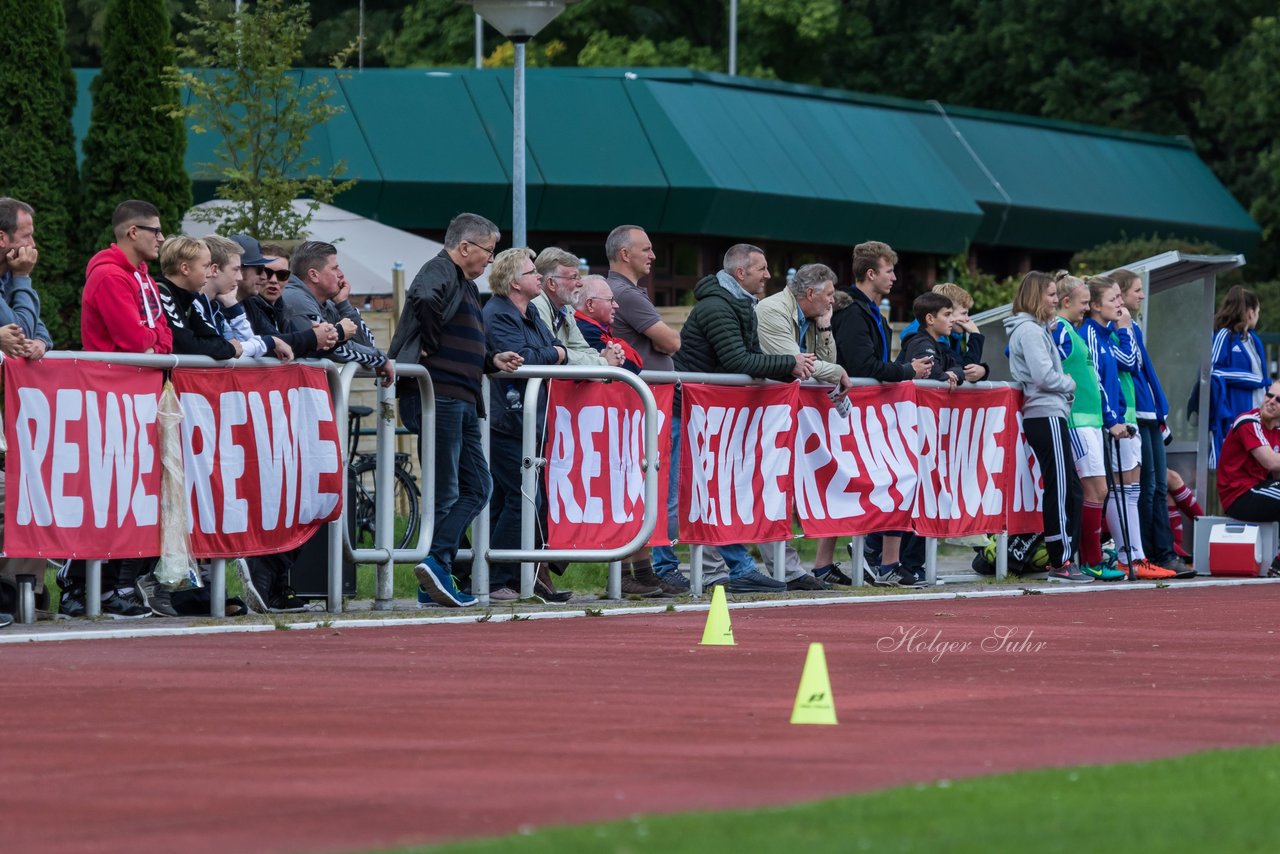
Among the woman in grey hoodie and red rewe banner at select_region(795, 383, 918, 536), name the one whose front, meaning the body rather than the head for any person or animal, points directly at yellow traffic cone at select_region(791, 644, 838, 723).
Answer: the red rewe banner

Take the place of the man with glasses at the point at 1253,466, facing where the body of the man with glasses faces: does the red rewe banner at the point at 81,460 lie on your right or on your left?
on your right

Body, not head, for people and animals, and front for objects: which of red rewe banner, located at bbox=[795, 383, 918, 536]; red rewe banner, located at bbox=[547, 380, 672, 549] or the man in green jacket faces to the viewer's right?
the man in green jacket

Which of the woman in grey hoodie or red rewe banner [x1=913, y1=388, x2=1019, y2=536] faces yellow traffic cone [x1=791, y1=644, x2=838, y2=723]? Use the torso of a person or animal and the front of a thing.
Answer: the red rewe banner

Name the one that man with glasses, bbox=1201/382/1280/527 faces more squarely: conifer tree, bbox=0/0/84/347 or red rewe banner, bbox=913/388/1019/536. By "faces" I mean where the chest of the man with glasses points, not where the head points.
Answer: the red rewe banner

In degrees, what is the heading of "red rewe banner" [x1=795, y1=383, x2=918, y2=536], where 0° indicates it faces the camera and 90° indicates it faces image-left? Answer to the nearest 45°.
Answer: approximately 0°

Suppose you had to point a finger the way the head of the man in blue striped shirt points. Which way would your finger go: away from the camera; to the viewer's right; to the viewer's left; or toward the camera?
to the viewer's right

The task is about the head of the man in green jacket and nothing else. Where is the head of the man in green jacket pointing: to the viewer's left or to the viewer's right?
to the viewer's right
